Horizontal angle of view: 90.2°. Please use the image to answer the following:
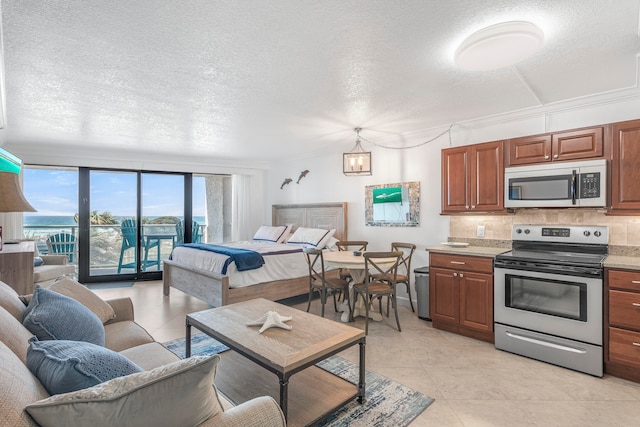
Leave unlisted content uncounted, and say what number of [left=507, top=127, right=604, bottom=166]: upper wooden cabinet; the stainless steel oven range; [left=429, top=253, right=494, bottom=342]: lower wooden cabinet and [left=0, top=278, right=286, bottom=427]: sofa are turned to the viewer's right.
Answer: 1

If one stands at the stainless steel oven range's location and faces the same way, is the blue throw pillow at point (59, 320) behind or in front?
in front

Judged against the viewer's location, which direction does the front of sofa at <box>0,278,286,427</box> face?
facing to the right of the viewer

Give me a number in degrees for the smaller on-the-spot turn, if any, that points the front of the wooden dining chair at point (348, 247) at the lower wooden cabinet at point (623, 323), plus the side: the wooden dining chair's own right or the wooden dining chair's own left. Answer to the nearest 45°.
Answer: approximately 45° to the wooden dining chair's own left

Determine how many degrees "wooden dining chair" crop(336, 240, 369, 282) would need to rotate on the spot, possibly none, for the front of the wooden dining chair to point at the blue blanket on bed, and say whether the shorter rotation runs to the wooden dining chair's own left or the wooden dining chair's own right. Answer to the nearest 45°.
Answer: approximately 45° to the wooden dining chair's own right

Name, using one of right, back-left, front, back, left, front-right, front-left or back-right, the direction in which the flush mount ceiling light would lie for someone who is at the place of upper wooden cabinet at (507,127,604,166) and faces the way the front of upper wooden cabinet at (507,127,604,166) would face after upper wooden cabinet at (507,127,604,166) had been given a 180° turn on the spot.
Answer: back-right

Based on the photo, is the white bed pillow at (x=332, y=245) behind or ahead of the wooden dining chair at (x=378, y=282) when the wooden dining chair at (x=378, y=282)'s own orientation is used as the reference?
ahead

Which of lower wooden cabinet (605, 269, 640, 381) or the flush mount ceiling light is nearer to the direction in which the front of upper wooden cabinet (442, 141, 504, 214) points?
the flush mount ceiling light

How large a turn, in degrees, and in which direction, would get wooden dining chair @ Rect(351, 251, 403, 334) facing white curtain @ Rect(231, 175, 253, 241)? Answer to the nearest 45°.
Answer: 0° — it already faces it

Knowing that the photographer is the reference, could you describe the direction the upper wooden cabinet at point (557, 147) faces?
facing the viewer and to the left of the viewer

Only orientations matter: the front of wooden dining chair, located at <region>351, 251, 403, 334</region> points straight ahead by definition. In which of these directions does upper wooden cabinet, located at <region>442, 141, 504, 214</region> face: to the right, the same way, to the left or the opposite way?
to the left

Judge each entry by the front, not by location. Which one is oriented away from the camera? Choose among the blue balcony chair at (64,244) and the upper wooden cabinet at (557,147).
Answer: the blue balcony chair

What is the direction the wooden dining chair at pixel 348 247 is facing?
toward the camera

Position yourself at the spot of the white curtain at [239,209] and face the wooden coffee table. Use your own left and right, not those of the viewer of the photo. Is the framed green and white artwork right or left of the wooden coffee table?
left

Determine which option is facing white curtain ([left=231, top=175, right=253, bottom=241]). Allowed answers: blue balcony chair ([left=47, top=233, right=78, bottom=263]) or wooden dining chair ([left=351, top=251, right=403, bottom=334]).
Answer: the wooden dining chair

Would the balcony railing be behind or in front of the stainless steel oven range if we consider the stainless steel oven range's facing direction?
in front
